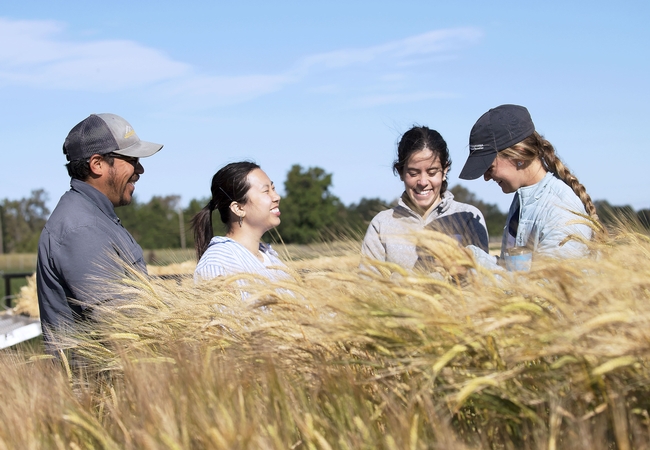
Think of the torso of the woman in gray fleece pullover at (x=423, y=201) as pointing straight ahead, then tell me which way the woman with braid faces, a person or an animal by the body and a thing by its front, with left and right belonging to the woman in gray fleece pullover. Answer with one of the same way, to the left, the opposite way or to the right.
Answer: to the right

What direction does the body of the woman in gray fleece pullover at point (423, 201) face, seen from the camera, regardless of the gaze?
toward the camera

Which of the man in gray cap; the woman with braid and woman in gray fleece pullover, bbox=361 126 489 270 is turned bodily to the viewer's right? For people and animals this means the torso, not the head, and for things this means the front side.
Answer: the man in gray cap

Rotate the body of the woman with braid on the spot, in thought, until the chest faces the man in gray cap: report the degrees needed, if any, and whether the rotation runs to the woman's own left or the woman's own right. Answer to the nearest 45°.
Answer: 0° — they already face them

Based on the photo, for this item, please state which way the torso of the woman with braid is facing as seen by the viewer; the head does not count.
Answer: to the viewer's left

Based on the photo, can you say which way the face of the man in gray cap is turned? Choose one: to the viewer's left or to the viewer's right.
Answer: to the viewer's right

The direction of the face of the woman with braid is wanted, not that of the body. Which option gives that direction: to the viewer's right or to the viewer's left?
to the viewer's left

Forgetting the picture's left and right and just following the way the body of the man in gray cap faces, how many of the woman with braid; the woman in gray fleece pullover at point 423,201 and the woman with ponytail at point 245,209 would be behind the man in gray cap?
0

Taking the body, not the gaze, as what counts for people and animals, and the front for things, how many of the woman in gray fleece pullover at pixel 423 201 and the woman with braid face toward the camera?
1

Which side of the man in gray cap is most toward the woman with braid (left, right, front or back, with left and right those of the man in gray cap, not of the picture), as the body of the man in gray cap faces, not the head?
front

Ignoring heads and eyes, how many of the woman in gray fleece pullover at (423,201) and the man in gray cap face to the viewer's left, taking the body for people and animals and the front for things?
0

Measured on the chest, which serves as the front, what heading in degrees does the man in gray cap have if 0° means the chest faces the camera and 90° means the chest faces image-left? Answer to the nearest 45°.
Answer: approximately 270°

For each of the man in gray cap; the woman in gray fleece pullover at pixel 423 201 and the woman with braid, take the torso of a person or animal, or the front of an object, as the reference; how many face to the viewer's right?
1

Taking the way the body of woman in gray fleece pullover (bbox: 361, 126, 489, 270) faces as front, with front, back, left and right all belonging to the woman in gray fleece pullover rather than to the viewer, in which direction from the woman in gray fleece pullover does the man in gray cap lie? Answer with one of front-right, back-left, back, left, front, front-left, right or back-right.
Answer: front-right

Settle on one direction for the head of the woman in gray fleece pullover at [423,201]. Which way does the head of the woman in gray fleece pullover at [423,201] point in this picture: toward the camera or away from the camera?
toward the camera

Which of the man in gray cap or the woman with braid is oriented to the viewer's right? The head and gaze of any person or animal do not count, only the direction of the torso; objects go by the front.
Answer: the man in gray cap
